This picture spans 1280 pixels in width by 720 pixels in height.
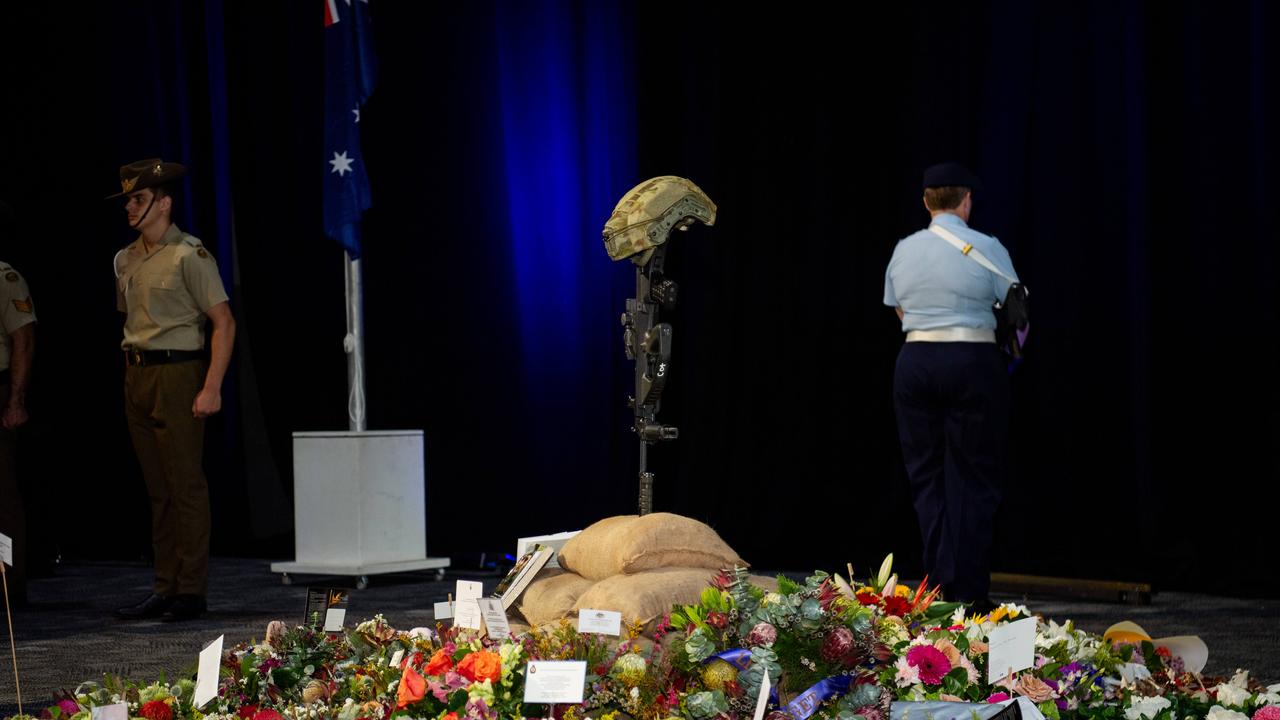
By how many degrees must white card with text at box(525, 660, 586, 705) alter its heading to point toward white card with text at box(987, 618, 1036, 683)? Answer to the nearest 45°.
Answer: approximately 90° to its left

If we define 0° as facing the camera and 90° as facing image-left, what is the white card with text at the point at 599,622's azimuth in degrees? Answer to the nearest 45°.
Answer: approximately 0°

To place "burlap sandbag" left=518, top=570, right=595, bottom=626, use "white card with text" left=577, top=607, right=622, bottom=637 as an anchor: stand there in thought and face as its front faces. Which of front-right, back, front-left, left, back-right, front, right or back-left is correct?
back

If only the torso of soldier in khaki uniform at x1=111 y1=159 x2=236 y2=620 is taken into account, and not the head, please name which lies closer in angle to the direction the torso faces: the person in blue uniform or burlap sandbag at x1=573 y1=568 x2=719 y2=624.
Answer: the burlap sandbag

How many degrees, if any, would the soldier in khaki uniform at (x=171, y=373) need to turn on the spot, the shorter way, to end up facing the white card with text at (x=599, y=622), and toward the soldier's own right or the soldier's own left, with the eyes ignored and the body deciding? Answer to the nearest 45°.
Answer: approximately 45° to the soldier's own left

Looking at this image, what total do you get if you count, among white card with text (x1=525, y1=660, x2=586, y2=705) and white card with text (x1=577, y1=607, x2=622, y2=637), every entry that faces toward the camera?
2

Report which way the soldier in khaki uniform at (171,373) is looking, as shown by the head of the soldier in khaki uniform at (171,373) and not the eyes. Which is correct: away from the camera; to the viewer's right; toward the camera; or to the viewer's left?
to the viewer's left

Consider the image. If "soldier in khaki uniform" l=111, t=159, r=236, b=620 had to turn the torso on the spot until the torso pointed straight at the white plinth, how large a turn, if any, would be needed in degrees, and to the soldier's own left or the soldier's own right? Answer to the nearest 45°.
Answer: approximately 180°
